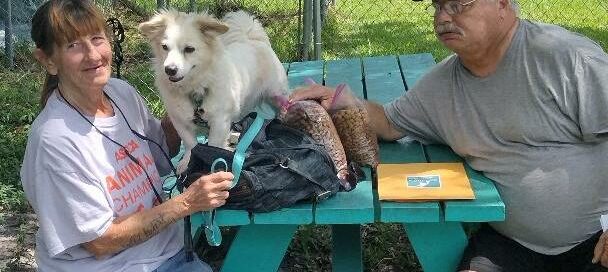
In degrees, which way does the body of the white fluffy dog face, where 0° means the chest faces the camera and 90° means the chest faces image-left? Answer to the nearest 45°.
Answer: approximately 45°

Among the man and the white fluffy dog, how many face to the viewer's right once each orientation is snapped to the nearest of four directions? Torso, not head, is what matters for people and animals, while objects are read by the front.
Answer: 0

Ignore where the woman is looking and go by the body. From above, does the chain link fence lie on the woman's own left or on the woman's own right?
on the woman's own left

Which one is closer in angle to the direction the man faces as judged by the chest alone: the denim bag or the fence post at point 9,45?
the denim bag

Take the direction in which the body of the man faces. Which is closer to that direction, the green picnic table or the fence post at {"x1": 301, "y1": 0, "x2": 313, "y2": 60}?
the green picnic table

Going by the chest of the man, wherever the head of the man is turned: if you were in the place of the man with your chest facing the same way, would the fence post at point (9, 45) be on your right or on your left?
on your right

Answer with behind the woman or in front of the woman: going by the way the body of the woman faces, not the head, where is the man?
in front

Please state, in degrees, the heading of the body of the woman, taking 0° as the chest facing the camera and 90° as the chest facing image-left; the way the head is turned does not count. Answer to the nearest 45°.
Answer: approximately 315°

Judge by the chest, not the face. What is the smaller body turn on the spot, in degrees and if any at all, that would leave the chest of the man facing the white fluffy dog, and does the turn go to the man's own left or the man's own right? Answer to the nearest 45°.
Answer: approximately 45° to the man's own right

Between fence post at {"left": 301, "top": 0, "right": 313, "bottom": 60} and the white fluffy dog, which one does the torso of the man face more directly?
the white fluffy dog

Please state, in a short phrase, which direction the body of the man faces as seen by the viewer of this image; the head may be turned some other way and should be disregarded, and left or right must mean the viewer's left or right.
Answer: facing the viewer and to the left of the viewer
